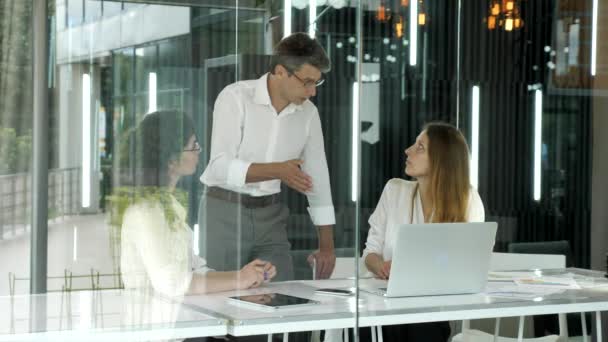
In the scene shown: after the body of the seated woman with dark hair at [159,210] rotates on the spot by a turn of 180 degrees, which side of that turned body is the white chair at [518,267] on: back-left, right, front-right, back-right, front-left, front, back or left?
back-right

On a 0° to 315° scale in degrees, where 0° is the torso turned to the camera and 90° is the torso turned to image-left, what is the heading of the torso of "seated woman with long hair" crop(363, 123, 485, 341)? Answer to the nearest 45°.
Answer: approximately 45°

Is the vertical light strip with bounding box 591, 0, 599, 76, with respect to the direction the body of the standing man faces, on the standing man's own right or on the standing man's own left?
on the standing man's own left

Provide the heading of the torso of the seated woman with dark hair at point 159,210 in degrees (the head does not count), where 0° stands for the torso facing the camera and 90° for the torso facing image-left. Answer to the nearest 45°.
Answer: approximately 270°

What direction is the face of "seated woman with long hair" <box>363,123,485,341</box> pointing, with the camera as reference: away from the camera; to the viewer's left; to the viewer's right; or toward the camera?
to the viewer's left

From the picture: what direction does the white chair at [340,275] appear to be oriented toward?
toward the camera

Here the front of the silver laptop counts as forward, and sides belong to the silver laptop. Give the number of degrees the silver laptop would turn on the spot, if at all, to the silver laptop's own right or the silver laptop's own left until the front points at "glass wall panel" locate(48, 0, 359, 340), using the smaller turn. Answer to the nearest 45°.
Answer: approximately 90° to the silver laptop's own left

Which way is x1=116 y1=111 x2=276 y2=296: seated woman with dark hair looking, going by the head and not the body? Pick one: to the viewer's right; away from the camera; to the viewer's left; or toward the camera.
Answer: to the viewer's right

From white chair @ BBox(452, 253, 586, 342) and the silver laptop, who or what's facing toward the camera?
the white chair

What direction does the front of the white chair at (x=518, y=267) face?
toward the camera

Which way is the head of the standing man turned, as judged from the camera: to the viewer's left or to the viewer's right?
to the viewer's right

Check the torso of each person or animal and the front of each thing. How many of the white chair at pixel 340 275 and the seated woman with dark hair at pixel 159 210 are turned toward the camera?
1
